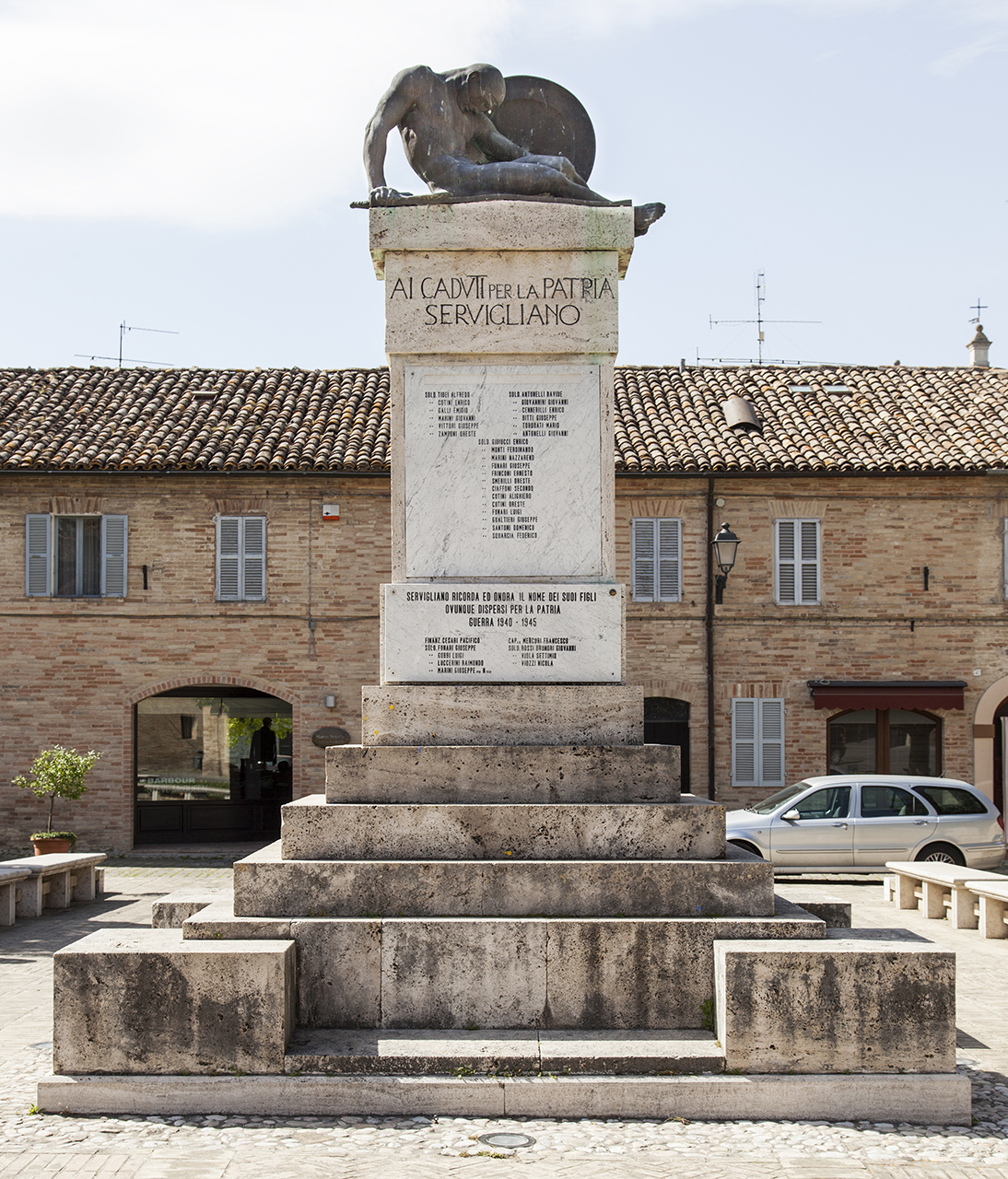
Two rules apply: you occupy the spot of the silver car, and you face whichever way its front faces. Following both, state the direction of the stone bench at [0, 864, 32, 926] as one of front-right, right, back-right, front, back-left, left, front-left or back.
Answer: front-left

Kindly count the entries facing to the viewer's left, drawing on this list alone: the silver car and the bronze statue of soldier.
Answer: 1

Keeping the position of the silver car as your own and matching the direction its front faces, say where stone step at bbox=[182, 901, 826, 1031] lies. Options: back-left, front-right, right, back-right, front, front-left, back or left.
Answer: left

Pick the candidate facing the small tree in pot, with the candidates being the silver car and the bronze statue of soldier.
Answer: the silver car

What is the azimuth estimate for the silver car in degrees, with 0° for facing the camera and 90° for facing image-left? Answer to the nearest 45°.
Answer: approximately 90°

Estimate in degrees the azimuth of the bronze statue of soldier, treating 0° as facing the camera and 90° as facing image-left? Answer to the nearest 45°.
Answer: approximately 315°

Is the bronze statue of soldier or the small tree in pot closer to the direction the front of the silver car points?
the small tree in pot

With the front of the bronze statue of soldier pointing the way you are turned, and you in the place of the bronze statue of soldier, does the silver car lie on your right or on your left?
on your left

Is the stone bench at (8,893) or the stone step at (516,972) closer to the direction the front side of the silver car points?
the stone bench

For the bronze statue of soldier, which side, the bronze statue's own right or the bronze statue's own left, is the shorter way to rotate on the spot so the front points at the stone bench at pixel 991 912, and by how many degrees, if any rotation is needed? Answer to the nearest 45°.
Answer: approximately 90° to the bronze statue's own left
